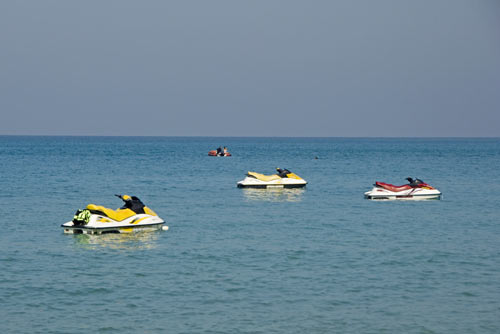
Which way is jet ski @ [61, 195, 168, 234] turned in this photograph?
to the viewer's right
